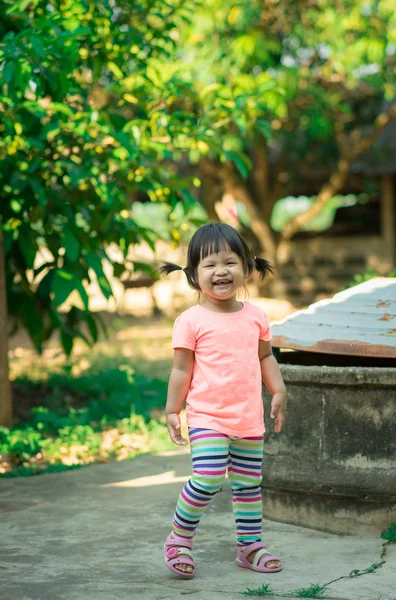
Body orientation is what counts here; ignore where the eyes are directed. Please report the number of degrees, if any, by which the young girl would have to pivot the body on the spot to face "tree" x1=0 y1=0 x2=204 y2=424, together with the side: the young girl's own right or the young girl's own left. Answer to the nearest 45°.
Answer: approximately 180°

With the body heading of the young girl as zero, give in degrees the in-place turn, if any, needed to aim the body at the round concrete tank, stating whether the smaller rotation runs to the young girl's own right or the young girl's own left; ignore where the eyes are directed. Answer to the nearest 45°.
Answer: approximately 135° to the young girl's own left

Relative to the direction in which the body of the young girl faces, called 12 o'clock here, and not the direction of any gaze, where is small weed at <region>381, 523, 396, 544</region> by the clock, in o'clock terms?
The small weed is roughly at 8 o'clock from the young girl.

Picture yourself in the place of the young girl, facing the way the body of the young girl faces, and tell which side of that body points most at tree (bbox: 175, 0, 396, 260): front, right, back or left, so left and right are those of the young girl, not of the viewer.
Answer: back
